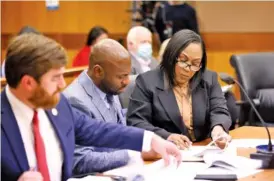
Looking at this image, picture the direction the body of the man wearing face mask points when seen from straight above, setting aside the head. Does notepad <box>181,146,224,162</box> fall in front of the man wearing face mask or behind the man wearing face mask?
in front

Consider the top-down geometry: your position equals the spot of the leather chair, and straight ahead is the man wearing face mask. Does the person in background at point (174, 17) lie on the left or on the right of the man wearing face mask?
right

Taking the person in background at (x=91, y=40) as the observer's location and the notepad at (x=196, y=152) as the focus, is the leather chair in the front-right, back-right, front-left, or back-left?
front-left

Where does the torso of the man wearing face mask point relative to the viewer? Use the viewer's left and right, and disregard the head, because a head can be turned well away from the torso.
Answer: facing the viewer and to the right of the viewer

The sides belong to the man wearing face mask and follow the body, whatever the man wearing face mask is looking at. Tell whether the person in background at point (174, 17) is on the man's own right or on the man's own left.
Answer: on the man's own left

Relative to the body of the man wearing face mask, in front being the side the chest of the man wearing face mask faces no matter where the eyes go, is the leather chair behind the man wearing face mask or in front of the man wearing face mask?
in front

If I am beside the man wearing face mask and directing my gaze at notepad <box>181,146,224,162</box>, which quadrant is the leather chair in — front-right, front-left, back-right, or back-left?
front-left

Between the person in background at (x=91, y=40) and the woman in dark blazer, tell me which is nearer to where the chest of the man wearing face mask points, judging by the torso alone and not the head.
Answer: the woman in dark blazer
